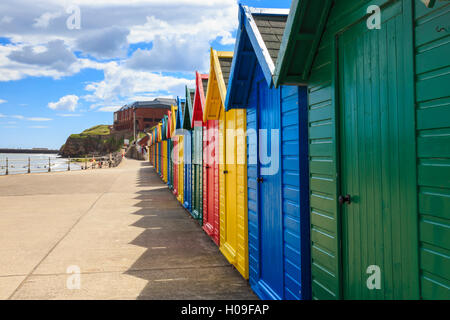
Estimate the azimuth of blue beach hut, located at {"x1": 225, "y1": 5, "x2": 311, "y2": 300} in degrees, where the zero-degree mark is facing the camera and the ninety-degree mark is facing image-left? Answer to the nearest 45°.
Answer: approximately 45°
